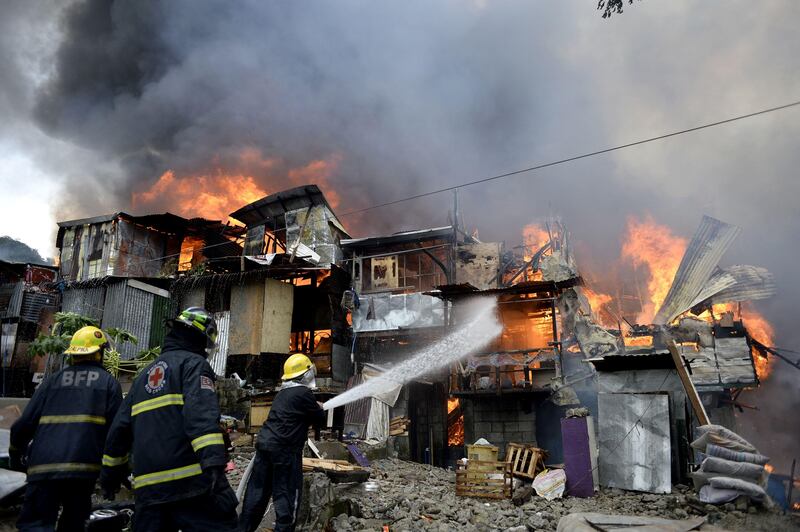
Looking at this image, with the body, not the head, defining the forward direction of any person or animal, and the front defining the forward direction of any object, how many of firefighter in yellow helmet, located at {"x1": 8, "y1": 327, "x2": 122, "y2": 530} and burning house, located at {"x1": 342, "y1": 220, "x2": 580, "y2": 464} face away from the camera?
1

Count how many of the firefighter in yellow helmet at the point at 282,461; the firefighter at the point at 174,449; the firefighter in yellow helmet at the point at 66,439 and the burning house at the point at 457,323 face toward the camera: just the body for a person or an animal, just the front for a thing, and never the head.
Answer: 1

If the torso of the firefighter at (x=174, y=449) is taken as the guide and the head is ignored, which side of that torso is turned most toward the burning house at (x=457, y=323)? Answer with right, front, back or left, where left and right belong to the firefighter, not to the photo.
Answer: front

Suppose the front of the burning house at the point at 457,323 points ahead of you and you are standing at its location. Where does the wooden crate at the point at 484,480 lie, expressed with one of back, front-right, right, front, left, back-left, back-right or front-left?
front

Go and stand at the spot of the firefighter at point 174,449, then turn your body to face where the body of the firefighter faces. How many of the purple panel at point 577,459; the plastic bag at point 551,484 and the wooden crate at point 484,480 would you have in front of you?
3

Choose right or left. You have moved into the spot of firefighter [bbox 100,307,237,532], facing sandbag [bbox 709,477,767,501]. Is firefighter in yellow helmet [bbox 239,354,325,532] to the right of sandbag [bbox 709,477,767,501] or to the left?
left

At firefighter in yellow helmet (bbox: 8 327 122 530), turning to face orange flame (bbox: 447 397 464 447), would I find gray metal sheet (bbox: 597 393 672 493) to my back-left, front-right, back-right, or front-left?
front-right

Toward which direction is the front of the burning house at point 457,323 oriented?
toward the camera

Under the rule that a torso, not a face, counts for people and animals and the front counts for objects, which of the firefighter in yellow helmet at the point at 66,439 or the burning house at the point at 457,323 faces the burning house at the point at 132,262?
the firefighter in yellow helmet

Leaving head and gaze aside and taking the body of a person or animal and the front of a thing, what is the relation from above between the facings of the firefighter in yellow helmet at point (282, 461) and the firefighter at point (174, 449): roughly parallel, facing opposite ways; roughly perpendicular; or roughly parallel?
roughly parallel

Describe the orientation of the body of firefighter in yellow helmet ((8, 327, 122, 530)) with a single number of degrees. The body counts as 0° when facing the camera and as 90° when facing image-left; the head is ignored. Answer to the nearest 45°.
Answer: approximately 180°

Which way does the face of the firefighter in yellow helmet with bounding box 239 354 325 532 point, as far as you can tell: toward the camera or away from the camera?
away from the camera

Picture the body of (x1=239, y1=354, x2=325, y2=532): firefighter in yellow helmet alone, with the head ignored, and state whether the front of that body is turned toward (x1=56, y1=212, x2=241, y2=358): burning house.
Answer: no

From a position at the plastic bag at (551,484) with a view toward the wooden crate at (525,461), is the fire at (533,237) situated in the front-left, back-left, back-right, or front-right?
front-right

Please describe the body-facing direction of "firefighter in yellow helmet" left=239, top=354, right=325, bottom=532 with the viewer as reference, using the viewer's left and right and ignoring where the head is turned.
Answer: facing away from the viewer and to the right of the viewer

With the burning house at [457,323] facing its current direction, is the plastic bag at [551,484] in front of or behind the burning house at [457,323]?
in front

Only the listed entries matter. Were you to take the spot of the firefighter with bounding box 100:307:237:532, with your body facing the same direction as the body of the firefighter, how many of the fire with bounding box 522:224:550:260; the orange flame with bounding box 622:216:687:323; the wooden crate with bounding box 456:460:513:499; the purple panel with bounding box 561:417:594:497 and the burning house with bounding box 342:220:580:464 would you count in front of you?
5

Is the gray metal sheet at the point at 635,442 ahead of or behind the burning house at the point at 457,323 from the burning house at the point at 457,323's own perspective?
ahead

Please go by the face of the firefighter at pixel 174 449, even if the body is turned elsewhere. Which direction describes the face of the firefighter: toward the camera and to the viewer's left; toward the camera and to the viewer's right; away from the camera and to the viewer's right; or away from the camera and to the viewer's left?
away from the camera and to the viewer's right

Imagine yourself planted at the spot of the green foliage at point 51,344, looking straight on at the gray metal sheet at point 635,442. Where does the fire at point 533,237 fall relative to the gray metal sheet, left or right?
left

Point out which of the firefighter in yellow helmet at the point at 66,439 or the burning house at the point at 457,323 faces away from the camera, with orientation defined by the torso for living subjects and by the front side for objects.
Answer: the firefighter in yellow helmet
